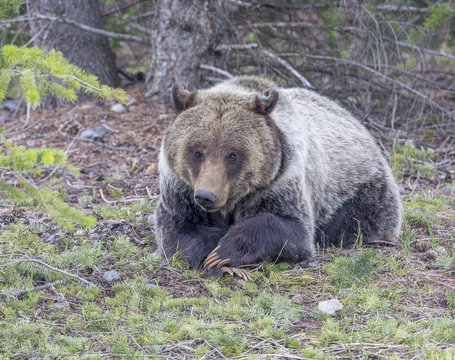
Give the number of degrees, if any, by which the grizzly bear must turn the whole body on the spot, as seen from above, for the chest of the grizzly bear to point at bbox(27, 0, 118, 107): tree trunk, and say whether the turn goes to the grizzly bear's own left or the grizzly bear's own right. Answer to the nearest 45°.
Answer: approximately 90° to the grizzly bear's own right

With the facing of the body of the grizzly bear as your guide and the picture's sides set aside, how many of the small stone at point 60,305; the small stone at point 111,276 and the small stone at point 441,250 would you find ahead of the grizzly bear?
2

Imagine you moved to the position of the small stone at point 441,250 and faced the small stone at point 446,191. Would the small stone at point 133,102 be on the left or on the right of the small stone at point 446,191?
left

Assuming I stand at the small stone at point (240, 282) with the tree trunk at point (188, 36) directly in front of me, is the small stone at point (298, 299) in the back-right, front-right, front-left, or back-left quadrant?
back-right

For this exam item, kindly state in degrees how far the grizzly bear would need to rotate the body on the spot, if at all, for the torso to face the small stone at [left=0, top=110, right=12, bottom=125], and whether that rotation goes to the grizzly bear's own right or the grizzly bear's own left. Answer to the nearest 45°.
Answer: approximately 90° to the grizzly bear's own right

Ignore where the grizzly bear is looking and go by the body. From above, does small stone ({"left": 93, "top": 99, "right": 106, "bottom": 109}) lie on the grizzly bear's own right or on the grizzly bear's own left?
on the grizzly bear's own right

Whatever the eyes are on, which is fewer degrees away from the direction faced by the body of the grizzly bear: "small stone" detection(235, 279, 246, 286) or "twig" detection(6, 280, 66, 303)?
the twig

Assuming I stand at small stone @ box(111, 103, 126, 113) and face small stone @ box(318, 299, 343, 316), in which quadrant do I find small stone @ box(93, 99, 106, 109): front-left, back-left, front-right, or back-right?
back-right

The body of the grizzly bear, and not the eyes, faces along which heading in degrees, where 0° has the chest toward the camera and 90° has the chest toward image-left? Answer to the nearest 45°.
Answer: approximately 45°

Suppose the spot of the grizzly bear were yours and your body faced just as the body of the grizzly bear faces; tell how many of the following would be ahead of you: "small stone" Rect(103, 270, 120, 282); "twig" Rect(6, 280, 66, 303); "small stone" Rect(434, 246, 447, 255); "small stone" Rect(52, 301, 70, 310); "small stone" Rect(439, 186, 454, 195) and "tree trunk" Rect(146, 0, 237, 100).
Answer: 3

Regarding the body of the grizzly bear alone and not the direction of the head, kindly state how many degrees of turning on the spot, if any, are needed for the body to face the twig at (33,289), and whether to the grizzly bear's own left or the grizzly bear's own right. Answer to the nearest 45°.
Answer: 0° — it already faces it

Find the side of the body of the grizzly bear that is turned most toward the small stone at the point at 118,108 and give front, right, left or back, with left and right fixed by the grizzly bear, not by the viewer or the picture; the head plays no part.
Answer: right

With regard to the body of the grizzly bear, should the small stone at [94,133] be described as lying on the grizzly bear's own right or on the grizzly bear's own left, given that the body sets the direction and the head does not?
on the grizzly bear's own right
